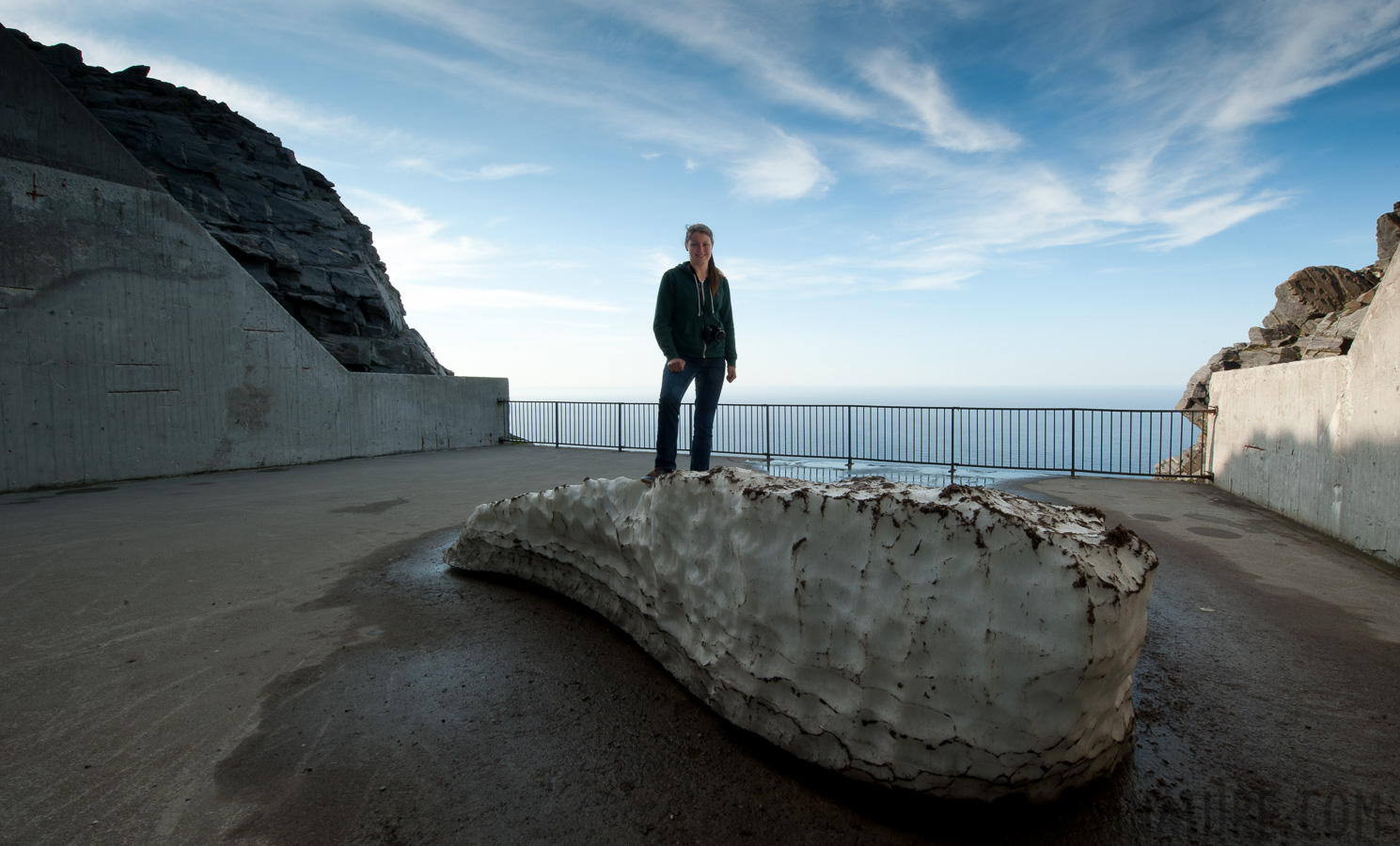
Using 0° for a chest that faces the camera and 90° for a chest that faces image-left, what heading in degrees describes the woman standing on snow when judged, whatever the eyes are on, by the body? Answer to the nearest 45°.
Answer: approximately 0°
